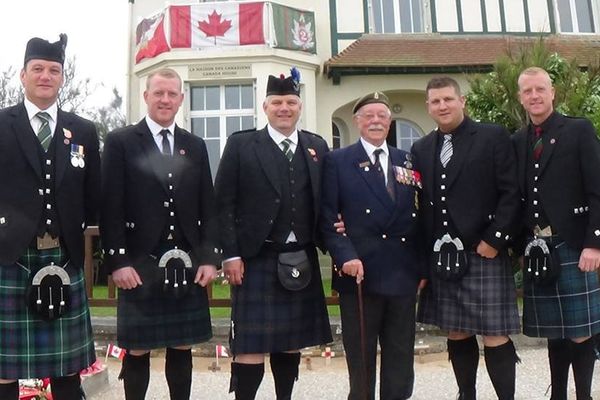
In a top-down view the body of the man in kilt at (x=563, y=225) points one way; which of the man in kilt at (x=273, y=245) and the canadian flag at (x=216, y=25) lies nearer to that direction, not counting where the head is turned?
the man in kilt

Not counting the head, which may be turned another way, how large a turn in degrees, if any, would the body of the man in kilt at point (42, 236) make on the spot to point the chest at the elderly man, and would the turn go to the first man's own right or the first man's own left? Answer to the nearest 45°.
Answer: approximately 90° to the first man's own left

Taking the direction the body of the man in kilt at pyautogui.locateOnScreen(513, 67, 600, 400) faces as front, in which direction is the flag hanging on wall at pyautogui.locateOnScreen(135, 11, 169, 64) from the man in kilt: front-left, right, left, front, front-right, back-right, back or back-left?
right

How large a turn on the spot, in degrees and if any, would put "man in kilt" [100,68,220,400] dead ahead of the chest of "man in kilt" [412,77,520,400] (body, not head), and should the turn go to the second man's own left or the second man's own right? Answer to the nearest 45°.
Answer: approximately 45° to the second man's own right

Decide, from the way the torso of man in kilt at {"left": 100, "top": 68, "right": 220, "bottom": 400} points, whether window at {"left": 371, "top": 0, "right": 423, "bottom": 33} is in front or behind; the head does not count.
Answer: behind

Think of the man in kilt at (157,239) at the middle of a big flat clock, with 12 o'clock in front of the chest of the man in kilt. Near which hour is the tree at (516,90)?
The tree is roughly at 8 o'clock from the man in kilt.

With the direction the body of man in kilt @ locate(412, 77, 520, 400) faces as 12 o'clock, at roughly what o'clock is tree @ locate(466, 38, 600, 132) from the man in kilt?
The tree is roughly at 5 o'clock from the man in kilt.
